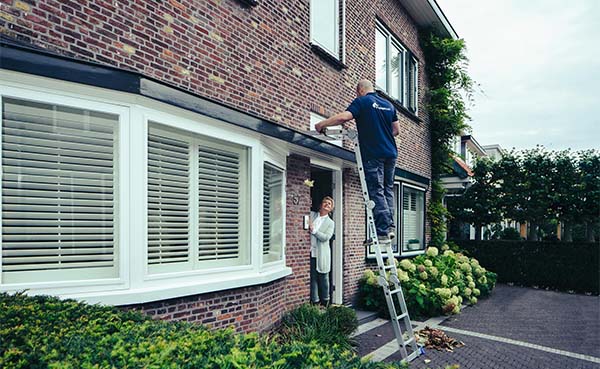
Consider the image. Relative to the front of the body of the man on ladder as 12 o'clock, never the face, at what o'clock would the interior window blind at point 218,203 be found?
The interior window blind is roughly at 10 o'clock from the man on ladder.

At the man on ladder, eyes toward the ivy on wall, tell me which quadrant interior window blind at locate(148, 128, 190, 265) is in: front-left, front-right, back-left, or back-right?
back-left

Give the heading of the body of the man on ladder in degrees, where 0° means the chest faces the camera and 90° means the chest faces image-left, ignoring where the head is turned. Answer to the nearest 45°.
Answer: approximately 135°

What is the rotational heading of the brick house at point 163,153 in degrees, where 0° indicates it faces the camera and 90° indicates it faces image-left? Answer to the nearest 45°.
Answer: approximately 315°

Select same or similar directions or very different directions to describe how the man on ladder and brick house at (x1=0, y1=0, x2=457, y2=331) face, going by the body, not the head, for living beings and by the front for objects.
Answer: very different directions

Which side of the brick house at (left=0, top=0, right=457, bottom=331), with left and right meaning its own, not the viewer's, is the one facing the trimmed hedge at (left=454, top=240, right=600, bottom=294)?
left

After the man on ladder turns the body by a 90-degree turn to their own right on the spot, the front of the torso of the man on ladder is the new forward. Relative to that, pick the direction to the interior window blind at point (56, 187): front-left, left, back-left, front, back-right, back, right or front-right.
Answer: back

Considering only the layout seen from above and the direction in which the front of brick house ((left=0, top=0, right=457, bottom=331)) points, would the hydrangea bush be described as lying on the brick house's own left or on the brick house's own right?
on the brick house's own left
